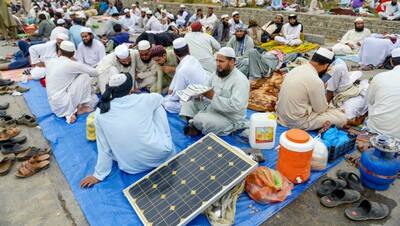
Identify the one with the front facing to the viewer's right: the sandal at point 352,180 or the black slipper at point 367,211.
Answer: the black slipper

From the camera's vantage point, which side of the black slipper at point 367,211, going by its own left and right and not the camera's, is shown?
right

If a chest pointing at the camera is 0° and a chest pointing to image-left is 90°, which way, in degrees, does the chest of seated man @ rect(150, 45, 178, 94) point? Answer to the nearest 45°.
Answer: approximately 45°

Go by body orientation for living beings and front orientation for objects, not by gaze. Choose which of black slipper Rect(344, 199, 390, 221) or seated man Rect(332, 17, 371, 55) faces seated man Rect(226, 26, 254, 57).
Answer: seated man Rect(332, 17, 371, 55)

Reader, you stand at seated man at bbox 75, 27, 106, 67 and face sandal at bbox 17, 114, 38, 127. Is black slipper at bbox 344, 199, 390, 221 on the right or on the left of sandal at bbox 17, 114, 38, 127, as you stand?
left

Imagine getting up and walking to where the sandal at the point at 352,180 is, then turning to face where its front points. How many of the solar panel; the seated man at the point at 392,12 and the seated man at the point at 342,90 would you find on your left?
1

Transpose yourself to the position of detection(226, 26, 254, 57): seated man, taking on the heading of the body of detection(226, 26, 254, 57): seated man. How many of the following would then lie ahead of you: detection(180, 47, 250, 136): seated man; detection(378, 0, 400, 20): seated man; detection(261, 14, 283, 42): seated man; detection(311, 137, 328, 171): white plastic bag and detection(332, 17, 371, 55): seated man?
2

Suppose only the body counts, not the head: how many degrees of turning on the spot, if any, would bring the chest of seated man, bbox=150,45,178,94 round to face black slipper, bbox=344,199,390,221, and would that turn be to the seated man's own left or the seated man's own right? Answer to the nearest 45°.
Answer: approximately 90° to the seated man's own left

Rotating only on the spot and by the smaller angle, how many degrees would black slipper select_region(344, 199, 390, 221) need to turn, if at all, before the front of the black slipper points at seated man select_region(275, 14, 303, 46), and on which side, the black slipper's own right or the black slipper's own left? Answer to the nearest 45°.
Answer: approximately 135° to the black slipper's own left
